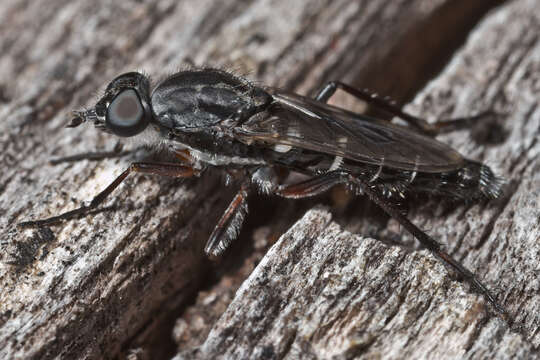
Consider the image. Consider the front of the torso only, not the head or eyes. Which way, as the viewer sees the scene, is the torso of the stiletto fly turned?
to the viewer's left
